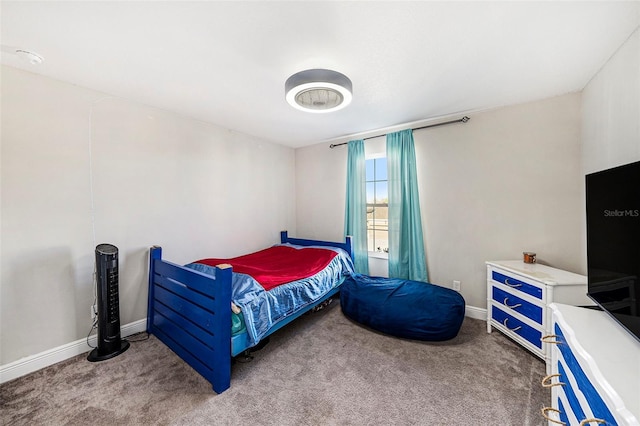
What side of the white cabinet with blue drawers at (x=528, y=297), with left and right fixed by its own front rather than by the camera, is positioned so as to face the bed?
front

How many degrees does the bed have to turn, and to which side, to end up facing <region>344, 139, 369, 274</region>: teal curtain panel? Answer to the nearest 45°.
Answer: approximately 180°

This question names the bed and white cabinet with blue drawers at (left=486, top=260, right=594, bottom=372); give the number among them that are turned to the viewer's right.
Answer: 0

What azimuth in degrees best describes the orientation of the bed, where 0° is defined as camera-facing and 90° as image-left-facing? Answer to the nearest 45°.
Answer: approximately 45°

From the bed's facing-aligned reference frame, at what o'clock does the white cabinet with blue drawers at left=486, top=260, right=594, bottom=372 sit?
The white cabinet with blue drawers is roughly at 8 o'clock from the bed.

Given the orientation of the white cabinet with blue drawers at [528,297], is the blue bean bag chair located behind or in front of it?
in front

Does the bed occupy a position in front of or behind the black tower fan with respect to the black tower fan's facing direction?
in front

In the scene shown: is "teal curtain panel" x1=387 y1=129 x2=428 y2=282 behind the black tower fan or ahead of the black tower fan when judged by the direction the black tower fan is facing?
ahead

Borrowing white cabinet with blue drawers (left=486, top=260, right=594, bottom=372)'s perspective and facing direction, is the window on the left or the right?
on its right

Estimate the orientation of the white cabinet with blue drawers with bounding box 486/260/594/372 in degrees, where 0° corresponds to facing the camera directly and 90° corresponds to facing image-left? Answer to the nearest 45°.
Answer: approximately 45°

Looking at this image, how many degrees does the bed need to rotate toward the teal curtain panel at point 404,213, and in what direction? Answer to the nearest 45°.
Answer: approximately 135° to its left
